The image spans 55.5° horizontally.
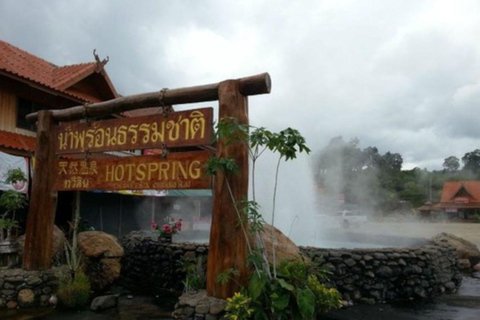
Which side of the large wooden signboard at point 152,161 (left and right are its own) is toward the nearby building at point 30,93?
right

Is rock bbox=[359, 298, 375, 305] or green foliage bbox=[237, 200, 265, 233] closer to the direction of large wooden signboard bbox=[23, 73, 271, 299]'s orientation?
the green foliage

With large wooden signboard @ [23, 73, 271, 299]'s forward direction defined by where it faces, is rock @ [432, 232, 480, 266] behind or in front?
behind

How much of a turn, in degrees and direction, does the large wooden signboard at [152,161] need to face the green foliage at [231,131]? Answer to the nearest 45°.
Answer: approximately 90° to its left

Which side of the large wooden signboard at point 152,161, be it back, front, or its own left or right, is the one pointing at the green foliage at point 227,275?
left

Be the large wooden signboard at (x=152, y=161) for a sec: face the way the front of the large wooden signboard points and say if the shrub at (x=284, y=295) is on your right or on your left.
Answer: on your left

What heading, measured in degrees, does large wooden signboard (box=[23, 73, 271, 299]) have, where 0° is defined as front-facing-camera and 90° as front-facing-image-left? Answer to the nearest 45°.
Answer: approximately 45°
